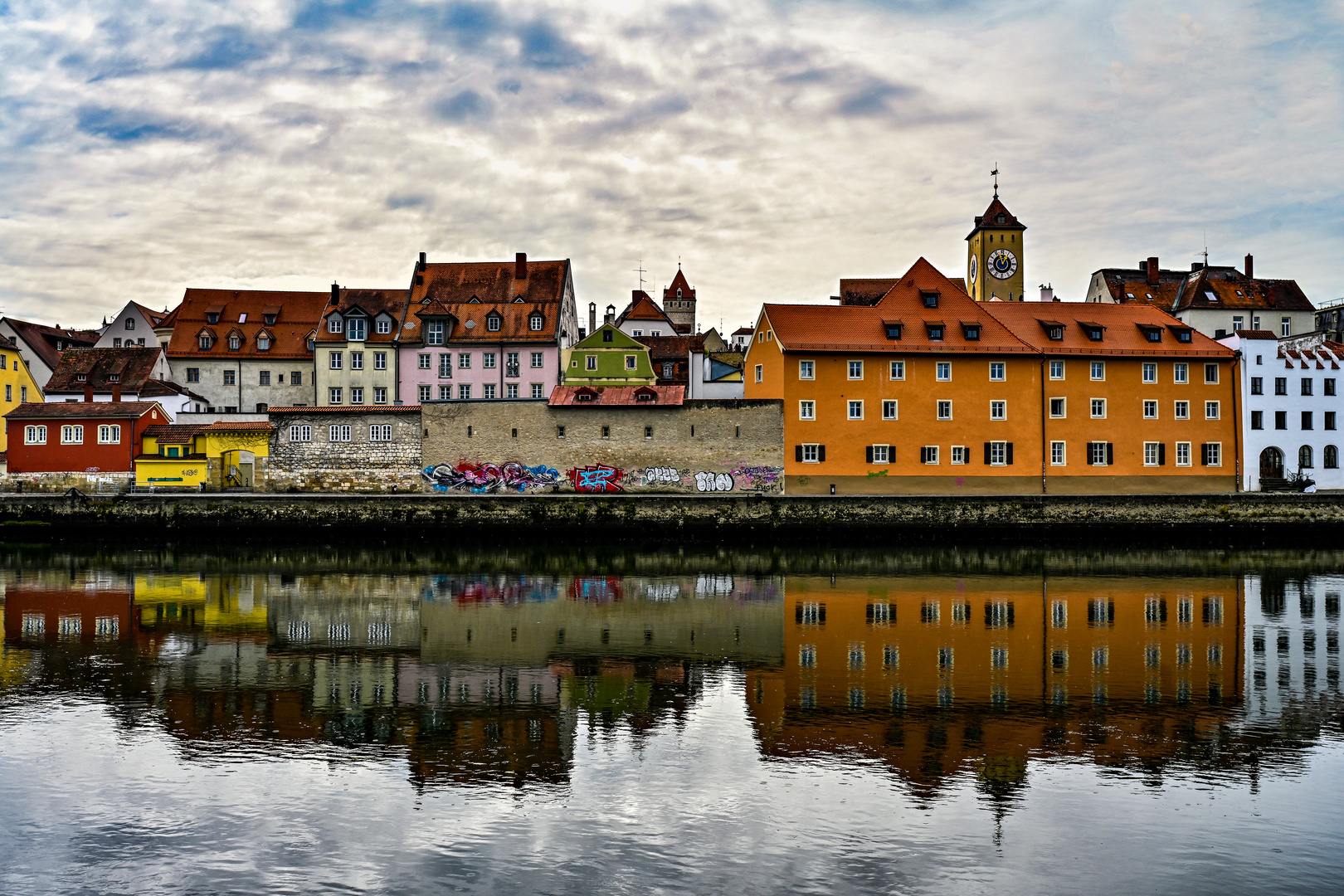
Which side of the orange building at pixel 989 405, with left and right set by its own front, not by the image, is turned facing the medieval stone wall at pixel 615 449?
right

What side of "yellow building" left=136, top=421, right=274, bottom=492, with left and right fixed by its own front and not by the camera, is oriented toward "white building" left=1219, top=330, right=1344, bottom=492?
left

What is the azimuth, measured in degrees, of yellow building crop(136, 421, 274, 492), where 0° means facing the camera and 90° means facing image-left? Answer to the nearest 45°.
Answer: approximately 0°

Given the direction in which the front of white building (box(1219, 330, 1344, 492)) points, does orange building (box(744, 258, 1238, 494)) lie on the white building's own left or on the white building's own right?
on the white building's own right
